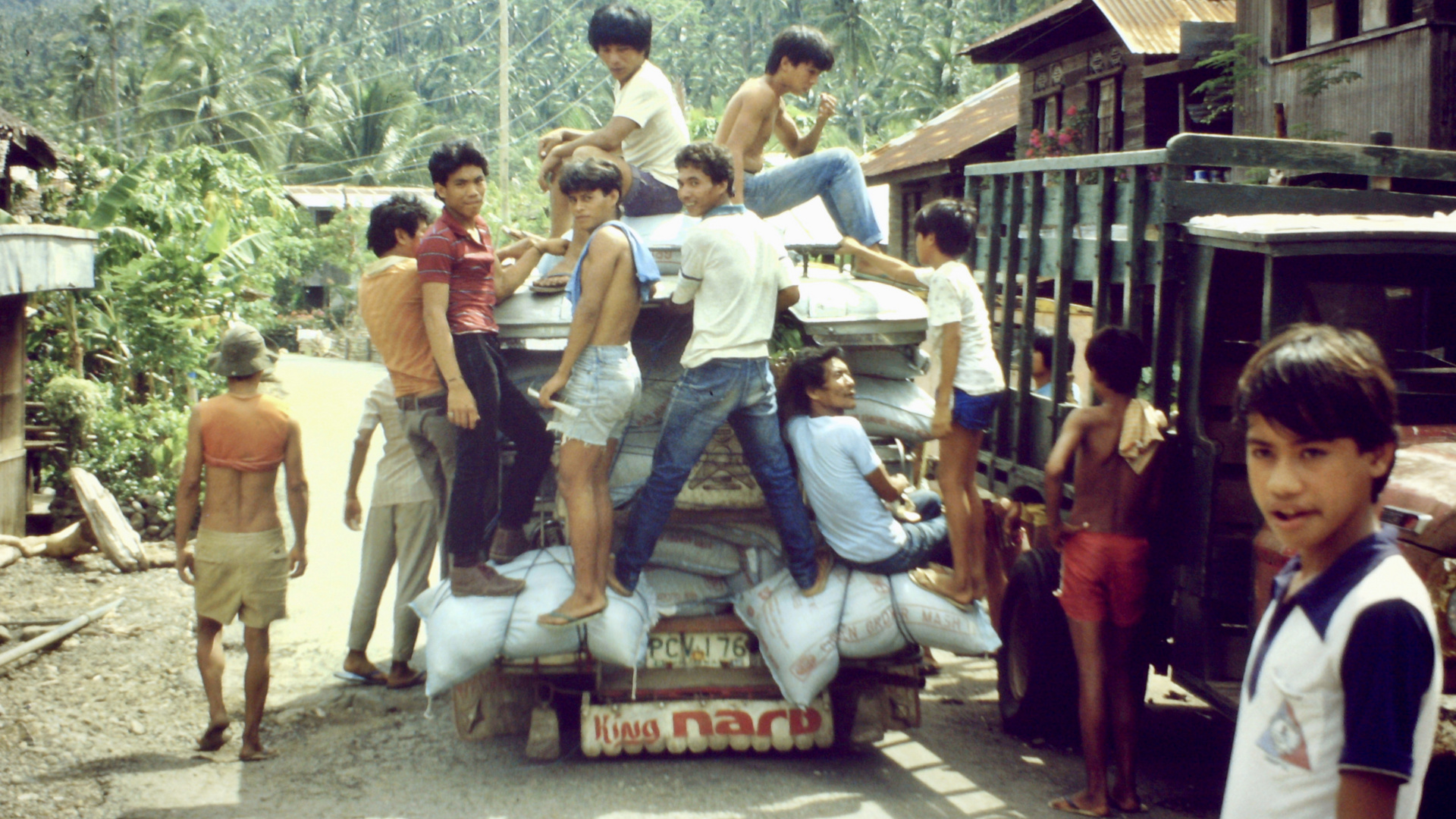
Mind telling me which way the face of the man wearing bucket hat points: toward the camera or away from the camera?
away from the camera

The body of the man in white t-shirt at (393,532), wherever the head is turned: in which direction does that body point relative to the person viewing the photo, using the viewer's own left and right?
facing away from the viewer and to the right of the viewer

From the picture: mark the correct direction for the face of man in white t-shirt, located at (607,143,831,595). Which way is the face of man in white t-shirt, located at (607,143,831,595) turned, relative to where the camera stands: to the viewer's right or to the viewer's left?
to the viewer's left

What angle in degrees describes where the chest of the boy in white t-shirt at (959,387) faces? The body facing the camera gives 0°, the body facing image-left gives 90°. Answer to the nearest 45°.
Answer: approximately 90°

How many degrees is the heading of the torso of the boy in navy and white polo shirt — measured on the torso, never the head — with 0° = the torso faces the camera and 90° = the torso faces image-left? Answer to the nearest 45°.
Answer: approximately 45°

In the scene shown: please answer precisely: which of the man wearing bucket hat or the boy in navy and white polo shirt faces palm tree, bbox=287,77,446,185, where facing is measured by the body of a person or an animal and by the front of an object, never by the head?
the man wearing bucket hat

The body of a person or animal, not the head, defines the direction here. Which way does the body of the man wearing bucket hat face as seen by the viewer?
away from the camera

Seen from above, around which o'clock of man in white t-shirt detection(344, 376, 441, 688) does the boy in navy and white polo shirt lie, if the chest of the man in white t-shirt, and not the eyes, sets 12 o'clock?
The boy in navy and white polo shirt is roughly at 4 o'clock from the man in white t-shirt.

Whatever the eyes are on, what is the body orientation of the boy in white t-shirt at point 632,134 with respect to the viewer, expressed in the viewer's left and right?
facing to the left of the viewer

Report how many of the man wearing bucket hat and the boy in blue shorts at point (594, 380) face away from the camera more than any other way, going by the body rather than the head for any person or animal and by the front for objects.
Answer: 1
